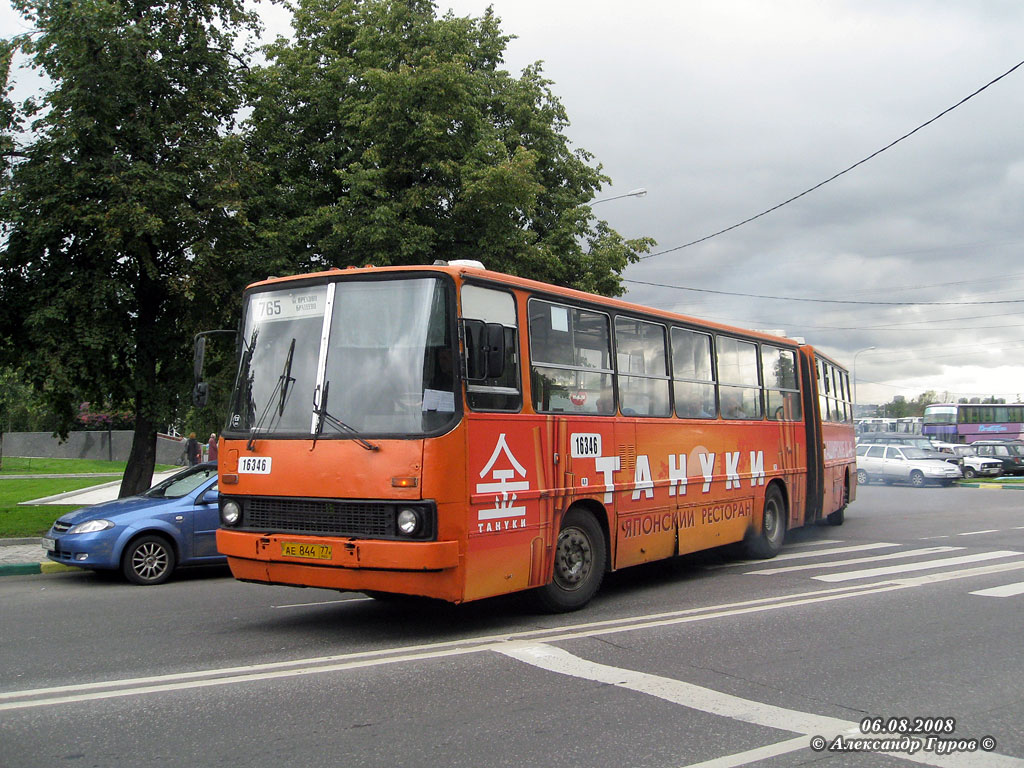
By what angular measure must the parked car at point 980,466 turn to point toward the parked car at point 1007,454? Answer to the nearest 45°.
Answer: approximately 90° to its left

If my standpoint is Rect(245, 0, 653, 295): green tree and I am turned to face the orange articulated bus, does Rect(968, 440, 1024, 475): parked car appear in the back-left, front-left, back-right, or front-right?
back-left

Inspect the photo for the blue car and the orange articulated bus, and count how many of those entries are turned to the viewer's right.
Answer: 0

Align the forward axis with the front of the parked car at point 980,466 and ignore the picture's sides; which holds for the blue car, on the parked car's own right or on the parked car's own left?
on the parked car's own right

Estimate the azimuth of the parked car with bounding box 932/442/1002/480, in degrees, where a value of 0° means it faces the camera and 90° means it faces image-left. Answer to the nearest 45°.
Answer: approximately 315°

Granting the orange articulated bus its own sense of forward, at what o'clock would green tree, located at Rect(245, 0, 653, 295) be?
The green tree is roughly at 4 o'clock from the orange articulated bus.

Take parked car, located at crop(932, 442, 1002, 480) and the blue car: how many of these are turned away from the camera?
0

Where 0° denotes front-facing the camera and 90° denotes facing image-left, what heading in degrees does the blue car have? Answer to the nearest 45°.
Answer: approximately 45°

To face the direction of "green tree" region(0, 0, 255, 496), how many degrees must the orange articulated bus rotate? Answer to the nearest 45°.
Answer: approximately 90° to its right
